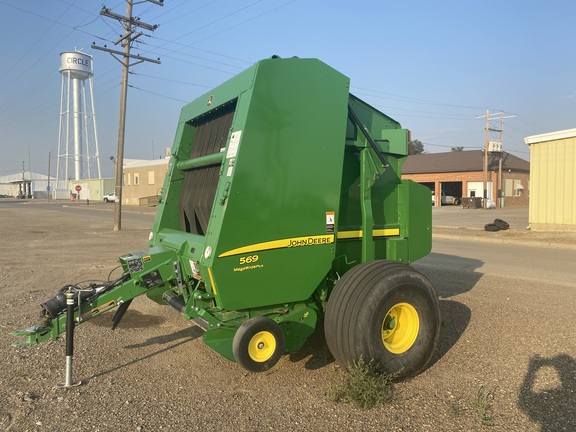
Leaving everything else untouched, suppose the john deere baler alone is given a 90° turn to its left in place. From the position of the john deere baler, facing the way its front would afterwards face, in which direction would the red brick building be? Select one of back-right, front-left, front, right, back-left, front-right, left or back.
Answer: left

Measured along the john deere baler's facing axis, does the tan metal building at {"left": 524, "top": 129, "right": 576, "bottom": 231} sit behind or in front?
behind

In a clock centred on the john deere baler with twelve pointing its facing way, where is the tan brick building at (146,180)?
The tan brick building is roughly at 4 o'clock from the john deere baler.

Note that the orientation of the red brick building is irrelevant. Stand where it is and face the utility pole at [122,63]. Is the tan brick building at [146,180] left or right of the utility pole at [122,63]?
right

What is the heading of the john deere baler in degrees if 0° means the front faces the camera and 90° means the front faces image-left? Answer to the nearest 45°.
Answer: approximately 45°

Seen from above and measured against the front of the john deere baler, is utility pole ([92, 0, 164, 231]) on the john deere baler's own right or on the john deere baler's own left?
on the john deere baler's own right

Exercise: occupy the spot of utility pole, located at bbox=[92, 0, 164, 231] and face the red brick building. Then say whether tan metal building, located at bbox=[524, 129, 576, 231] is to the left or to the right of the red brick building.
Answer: right
